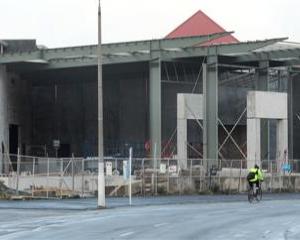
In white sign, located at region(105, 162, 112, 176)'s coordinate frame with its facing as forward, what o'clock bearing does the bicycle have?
The bicycle is roughly at 10 o'clock from the white sign.

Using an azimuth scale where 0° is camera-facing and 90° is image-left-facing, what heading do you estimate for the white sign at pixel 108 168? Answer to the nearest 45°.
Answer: approximately 0°
